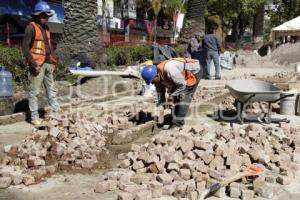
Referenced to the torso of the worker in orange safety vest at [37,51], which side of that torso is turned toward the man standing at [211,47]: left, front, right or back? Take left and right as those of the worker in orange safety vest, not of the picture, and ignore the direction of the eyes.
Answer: left

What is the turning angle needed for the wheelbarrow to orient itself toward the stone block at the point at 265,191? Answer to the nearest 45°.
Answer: approximately 90° to its left

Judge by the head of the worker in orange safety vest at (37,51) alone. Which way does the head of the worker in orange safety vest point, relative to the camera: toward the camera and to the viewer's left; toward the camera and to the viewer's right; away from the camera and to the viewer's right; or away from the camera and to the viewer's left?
toward the camera and to the viewer's right

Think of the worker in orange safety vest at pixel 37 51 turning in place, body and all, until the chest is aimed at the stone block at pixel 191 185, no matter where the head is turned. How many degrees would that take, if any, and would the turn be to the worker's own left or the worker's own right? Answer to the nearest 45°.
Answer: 0° — they already face it

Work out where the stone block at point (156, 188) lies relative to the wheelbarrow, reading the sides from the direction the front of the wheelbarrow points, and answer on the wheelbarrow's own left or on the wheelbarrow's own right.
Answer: on the wheelbarrow's own left

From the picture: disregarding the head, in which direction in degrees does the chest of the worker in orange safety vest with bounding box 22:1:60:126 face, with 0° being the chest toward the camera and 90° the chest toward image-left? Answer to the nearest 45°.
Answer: approximately 315°

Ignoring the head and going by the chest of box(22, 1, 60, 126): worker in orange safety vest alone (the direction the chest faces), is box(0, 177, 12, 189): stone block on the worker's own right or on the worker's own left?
on the worker's own right
